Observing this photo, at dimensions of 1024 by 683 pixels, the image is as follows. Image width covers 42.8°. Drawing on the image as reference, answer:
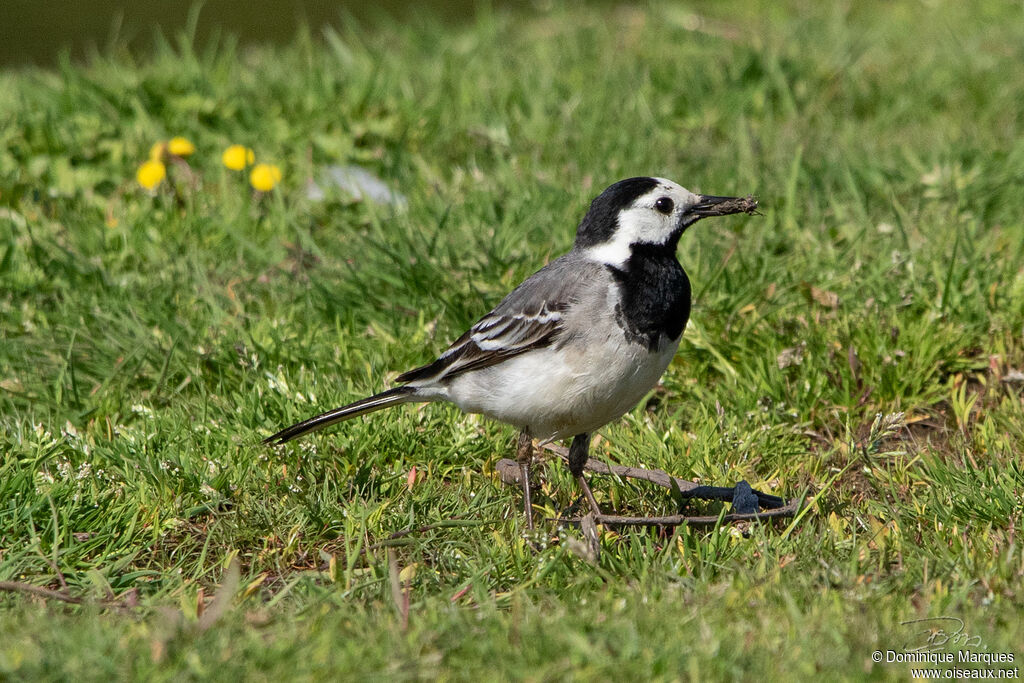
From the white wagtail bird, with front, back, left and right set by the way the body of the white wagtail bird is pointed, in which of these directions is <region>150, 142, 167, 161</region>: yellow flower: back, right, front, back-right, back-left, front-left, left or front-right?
back-left

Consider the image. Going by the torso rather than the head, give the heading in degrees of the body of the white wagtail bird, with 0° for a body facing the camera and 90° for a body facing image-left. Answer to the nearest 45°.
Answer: approximately 270°

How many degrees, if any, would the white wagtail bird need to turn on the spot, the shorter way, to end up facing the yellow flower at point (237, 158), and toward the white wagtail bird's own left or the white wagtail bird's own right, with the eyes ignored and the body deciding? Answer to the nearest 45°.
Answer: approximately 135° to the white wagtail bird's own left

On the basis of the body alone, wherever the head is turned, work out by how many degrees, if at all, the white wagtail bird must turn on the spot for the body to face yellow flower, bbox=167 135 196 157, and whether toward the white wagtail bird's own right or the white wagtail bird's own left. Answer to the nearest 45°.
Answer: approximately 135° to the white wagtail bird's own left

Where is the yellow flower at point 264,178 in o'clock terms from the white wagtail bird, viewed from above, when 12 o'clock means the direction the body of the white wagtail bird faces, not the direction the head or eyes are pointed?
The yellow flower is roughly at 8 o'clock from the white wagtail bird.

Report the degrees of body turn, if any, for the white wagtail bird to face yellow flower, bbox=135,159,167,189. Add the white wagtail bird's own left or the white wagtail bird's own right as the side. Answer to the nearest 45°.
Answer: approximately 135° to the white wagtail bird's own left
